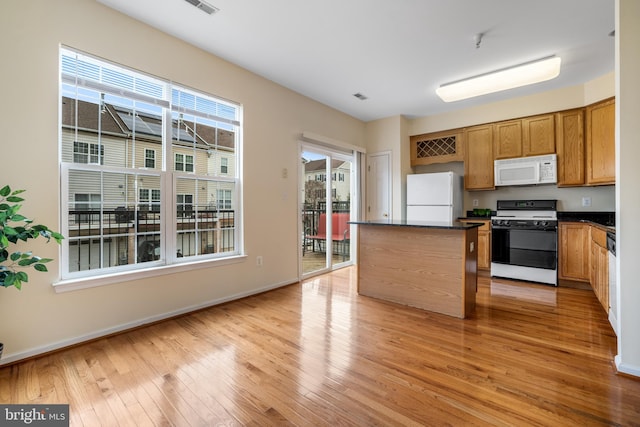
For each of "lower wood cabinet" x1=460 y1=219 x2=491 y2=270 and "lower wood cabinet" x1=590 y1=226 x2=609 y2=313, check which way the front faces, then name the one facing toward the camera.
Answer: "lower wood cabinet" x1=460 y1=219 x2=491 y2=270

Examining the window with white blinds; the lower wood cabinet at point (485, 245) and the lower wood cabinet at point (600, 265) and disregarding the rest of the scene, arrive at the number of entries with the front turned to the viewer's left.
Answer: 1

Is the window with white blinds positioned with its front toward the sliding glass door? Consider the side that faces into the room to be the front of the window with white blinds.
no

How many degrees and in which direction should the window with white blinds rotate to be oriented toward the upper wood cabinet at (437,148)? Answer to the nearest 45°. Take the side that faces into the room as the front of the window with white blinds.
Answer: approximately 45° to its left

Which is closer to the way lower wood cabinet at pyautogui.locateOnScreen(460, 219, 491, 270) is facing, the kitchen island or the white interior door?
the kitchen island

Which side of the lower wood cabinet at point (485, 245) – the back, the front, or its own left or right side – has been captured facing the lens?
front

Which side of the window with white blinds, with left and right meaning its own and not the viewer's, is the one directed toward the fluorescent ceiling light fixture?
front

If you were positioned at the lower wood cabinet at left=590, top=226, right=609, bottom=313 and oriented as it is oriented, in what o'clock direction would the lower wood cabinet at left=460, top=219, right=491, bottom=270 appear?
the lower wood cabinet at left=460, top=219, right=491, bottom=270 is roughly at 1 o'clock from the lower wood cabinet at left=590, top=226, right=609, bottom=313.

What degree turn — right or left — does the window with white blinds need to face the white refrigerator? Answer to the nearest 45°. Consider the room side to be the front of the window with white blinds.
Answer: approximately 45° to its left

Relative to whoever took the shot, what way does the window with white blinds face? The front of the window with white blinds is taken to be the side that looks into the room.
facing the viewer and to the right of the viewer

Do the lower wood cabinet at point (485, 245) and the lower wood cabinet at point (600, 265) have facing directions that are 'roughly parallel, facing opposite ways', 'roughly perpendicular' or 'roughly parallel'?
roughly perpendicular

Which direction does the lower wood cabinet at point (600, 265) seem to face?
to the viewer's left

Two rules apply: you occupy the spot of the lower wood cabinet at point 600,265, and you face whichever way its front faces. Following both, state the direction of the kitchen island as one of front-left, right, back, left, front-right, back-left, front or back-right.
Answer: front-left

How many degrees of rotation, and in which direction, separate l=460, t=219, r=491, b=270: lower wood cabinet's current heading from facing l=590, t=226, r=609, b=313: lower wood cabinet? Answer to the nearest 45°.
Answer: approximately 45° to its left

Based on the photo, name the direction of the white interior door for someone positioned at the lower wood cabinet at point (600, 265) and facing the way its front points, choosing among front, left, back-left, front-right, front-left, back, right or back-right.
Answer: front

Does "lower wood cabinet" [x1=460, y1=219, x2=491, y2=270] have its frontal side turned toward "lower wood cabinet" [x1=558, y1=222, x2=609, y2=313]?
no
